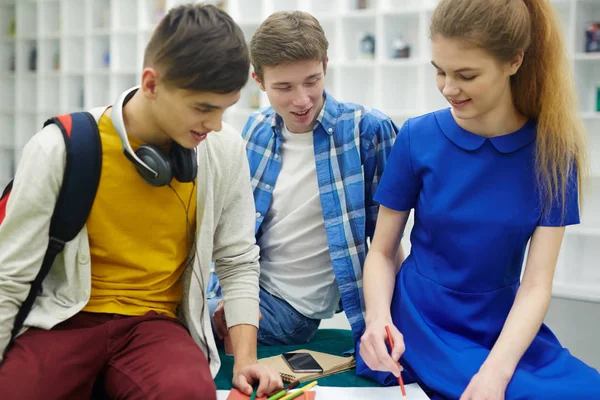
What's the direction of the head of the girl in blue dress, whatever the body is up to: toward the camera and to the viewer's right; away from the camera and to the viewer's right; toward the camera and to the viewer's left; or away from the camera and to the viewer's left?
toward the camera and to the viewer's left

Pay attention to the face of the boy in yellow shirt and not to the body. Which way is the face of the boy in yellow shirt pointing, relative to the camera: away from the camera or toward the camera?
toward the camera

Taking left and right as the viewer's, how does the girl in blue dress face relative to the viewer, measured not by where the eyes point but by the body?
facing the viewer

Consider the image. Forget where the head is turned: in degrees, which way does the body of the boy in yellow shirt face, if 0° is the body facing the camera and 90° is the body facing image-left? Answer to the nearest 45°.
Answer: approximately 315°

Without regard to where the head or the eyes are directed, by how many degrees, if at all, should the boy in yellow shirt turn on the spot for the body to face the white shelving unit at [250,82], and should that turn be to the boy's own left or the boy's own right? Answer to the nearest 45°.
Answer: approximately 135° to the boy's own left
